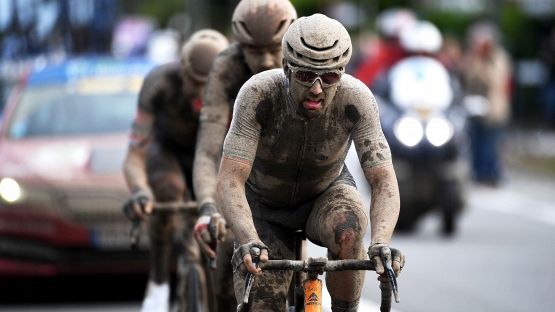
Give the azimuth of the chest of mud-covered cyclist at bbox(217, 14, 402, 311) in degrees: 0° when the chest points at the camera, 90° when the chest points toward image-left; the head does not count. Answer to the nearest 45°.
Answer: approximately 0°

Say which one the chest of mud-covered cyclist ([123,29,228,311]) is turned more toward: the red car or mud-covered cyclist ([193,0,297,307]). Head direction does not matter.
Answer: the mud-covered cyclist

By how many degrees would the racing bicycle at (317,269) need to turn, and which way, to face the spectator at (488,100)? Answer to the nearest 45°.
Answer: approximately 180°

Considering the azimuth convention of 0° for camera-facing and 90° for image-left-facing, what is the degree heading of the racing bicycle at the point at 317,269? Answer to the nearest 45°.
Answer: approximately 0°

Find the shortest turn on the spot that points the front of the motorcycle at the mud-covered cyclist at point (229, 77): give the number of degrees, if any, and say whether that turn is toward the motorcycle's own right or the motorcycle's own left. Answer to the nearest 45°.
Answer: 0° — it already faces them

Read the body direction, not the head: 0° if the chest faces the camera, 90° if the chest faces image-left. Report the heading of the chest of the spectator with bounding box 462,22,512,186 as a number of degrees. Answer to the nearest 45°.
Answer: approximately 45°
